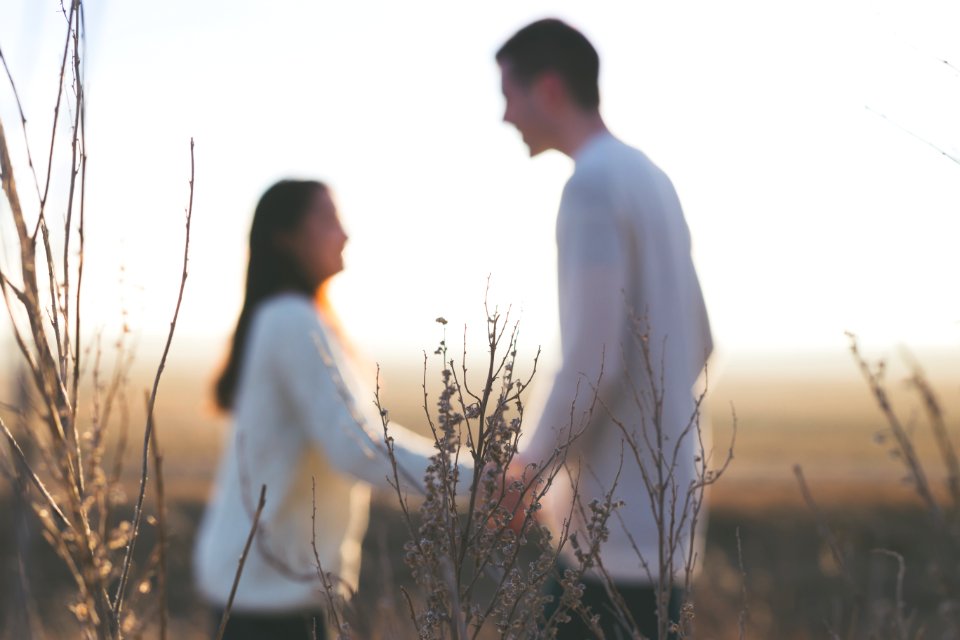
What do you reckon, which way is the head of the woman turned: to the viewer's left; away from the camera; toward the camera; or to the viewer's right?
to the viewer's right

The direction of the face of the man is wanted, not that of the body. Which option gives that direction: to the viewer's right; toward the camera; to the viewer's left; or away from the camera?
to the viewer's left

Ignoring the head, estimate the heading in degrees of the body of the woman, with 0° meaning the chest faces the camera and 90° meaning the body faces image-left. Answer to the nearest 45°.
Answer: approximately 270°

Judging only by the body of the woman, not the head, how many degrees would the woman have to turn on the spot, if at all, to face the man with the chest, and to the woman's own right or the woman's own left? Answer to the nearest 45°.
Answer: approximately 45° to the woman's own right
